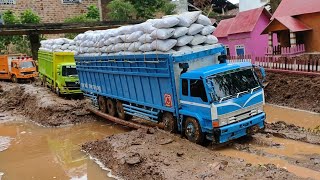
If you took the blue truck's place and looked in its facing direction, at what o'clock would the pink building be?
The pink building is roughly at 8 o'clock from the blue truck.

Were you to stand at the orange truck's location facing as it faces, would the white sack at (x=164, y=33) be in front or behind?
in front

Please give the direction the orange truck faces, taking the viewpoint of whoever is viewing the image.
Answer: facing the viewer and to the right of the viewer

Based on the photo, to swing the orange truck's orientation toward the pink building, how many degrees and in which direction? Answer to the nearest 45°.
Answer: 0° — it already faces it

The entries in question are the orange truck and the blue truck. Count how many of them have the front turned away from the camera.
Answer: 0
